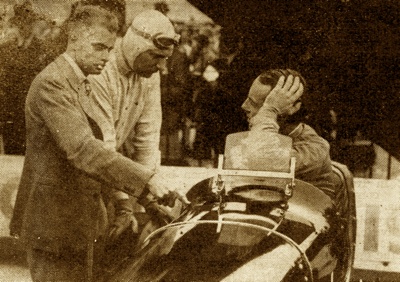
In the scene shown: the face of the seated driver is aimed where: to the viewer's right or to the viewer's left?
to the viewer's left

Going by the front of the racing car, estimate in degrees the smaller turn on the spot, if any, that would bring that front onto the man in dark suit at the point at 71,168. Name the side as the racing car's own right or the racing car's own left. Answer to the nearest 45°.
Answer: approximately 45° to the racing car's own right

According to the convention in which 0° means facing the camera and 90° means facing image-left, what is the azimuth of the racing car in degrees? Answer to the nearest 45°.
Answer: approximately 45°

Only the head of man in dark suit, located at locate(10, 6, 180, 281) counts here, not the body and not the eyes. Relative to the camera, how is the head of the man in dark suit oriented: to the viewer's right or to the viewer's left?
to the viewer's right
